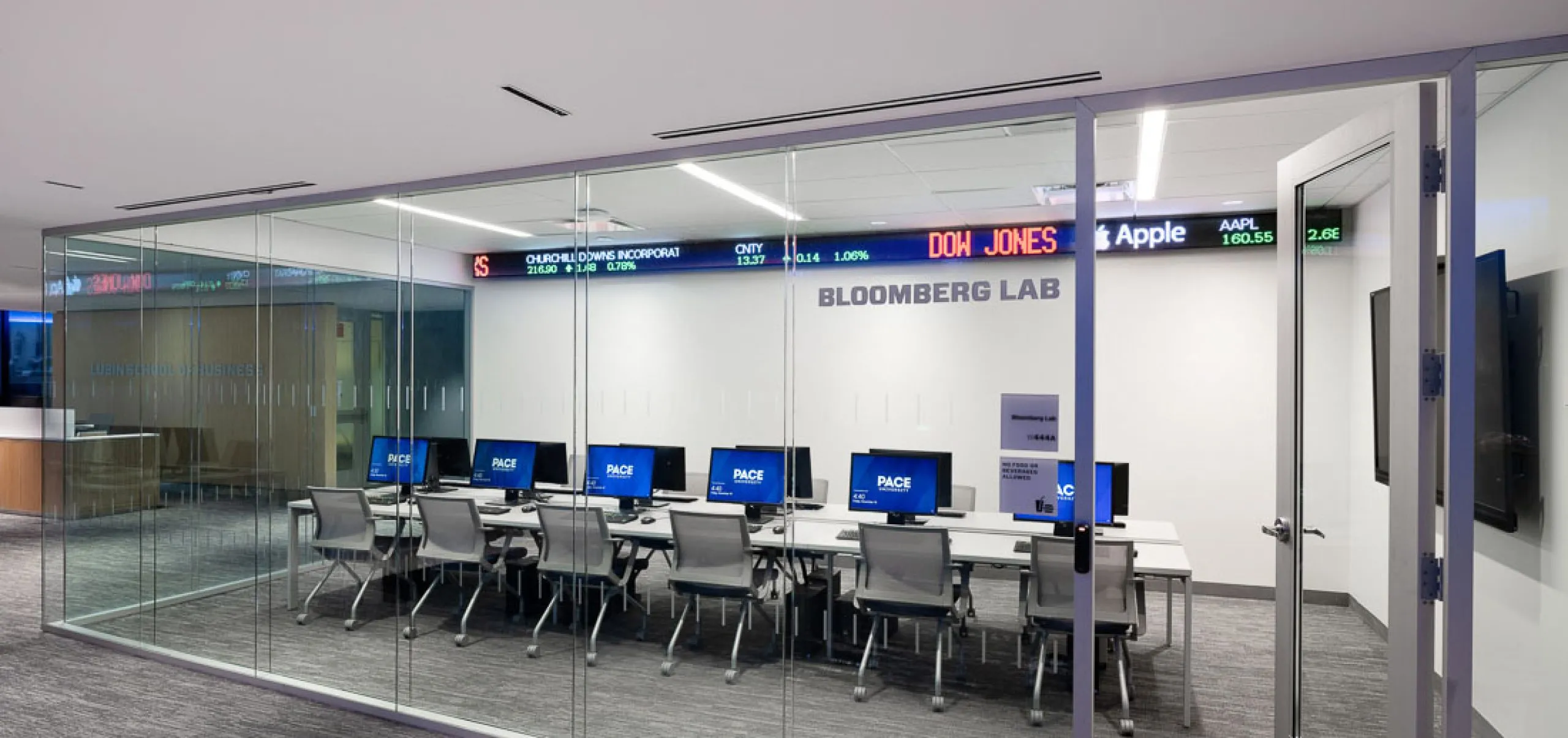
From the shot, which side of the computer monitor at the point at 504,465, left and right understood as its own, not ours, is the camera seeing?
front

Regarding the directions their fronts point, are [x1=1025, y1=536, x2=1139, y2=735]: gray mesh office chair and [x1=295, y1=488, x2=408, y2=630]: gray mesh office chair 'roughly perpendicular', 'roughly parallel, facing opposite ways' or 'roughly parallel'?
roughly parallel

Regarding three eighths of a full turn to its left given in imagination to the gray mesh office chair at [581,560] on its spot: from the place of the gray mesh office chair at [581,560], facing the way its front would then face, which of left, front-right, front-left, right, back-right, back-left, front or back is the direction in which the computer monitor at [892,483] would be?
back-left

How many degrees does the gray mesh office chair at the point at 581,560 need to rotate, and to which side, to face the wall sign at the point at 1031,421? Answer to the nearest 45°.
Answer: approximately 90° to its right

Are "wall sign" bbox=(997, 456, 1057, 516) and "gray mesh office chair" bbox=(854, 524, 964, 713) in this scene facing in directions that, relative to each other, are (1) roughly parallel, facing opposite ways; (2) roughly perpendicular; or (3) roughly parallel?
roughly parallel, facing opposite ways

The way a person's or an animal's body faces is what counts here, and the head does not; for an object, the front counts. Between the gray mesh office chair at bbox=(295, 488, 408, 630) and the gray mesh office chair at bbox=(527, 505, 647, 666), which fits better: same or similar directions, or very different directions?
same or similar directions

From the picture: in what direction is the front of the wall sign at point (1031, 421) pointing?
toward the camera

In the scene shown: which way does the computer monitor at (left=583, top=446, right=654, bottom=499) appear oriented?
toward the camera

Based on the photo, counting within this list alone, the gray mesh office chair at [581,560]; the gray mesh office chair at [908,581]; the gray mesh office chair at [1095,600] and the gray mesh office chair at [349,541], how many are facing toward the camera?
0

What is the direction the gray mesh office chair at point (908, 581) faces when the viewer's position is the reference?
facing away from the viewer

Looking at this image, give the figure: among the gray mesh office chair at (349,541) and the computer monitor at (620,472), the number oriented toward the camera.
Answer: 1

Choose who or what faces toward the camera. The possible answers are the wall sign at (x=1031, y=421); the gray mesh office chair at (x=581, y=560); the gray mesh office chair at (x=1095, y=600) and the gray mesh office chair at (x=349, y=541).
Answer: the wall sign
